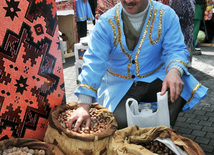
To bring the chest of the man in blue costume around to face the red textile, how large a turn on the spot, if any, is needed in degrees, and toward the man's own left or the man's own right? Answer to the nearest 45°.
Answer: approximately 45° to the man's own right

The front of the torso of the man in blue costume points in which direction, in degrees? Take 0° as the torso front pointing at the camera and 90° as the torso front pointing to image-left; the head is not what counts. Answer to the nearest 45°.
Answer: approximately 0°

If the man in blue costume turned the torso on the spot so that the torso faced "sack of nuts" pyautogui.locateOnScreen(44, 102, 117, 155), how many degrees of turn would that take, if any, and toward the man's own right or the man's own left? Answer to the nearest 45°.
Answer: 0° — they already face it

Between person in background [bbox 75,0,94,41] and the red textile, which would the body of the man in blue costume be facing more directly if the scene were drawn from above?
the red textile

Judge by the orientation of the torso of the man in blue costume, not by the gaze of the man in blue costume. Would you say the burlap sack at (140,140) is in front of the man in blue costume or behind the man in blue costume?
in front
